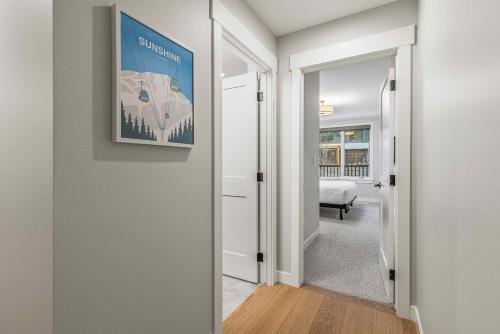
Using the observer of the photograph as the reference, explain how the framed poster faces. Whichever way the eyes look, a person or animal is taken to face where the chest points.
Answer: facing the viewer and to the right of the viewer

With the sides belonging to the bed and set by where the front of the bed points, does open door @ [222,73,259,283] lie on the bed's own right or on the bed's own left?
on the bed's own right

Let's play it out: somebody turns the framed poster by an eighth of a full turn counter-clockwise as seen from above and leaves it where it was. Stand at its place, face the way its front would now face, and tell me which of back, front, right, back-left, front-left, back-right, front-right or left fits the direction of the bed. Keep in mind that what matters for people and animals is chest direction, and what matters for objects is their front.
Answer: front-left

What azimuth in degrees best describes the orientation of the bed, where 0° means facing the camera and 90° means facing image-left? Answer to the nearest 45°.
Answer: approximately 270°

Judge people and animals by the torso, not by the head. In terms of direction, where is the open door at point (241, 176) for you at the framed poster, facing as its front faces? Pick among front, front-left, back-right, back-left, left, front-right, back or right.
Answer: left
